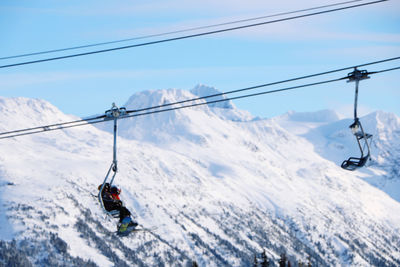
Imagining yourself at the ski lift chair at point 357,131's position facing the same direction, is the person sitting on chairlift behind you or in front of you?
in front

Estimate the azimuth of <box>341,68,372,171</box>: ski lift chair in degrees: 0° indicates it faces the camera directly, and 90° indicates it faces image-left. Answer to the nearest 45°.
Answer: approximately 90°
